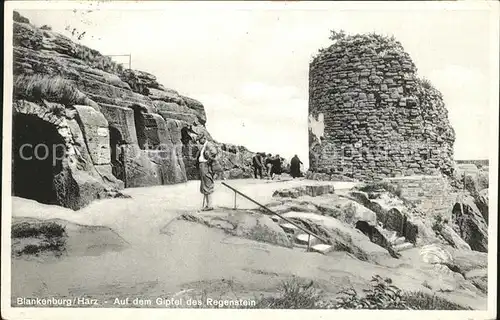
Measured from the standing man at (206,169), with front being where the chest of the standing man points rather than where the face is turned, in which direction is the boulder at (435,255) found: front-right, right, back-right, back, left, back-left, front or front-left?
back-left
